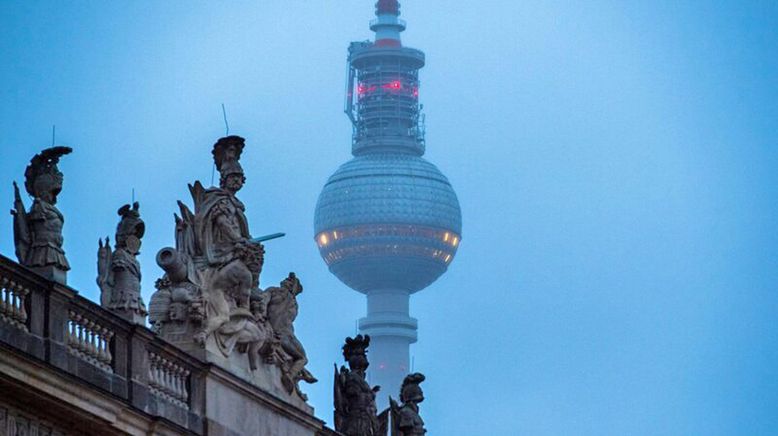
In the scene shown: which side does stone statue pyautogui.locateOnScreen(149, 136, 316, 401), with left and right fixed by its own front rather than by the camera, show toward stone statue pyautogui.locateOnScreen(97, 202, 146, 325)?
right

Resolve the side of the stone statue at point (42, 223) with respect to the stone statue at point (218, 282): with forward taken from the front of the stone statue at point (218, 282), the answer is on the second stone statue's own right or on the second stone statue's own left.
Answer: on the second stone statue's own right

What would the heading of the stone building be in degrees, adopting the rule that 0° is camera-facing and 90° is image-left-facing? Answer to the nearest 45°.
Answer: approximately 315°

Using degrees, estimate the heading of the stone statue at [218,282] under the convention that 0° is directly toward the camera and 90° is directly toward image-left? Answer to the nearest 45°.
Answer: approximately 315°
